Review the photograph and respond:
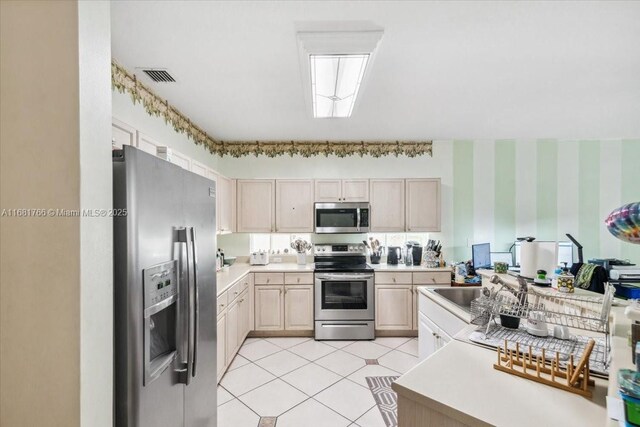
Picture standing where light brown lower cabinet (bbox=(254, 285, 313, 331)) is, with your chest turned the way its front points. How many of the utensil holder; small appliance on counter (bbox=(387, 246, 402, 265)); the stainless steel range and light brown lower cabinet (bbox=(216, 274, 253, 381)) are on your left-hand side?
3

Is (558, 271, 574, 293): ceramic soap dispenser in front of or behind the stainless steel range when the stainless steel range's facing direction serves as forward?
in front

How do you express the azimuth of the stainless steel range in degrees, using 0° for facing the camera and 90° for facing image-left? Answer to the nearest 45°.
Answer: approximately 0°

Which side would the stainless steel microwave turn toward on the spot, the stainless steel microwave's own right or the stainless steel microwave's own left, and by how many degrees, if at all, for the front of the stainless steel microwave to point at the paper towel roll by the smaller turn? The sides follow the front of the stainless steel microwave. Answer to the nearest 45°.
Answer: approximately 45° to the stainless steel microwave's own left

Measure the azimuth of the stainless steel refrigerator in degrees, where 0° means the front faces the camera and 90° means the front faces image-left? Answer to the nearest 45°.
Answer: approximately 315°

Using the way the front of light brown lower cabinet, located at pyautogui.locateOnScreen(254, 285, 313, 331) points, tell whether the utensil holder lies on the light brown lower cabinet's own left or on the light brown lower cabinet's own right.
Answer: on the light brown lower cabinet's own left

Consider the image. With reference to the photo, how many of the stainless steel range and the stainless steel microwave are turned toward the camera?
2

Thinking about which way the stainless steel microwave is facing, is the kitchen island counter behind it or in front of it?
in front

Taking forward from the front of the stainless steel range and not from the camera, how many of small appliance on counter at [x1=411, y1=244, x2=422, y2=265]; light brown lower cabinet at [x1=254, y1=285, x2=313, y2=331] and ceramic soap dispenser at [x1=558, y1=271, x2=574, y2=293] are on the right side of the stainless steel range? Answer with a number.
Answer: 1
